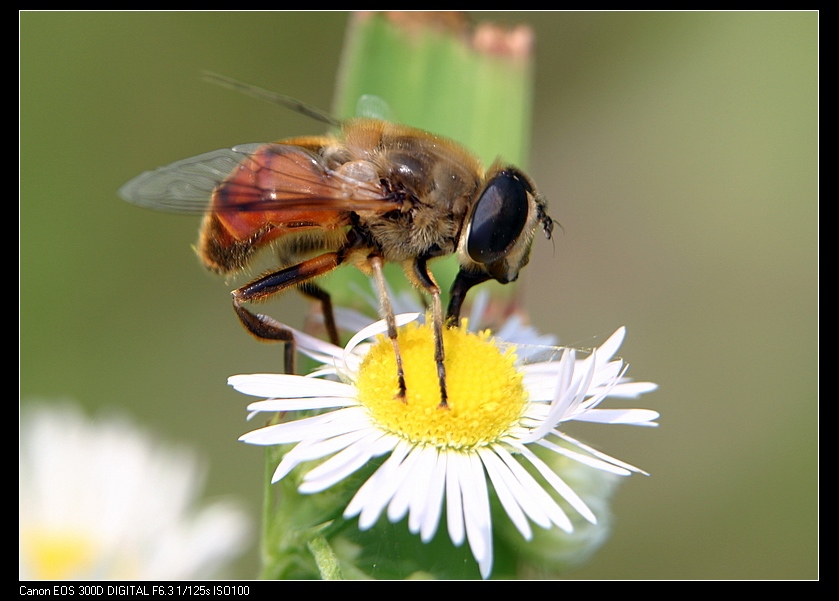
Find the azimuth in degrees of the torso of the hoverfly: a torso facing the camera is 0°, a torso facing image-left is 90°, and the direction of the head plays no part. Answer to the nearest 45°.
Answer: approximately 270°
